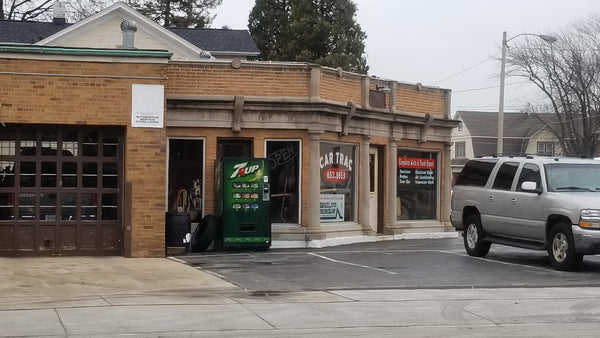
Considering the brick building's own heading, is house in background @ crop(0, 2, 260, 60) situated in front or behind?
behind

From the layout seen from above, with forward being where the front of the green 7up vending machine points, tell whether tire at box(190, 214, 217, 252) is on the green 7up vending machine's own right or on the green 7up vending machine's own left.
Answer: on the green 7up vending machine's own right

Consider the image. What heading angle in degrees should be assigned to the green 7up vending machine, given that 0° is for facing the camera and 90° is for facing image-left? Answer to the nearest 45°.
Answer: approximately 0°

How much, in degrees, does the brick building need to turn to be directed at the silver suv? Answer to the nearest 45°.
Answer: approximately 45° to its left

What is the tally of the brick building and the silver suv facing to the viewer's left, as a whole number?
0

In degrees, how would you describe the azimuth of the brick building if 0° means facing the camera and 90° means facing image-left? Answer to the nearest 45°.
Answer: approximately 0°

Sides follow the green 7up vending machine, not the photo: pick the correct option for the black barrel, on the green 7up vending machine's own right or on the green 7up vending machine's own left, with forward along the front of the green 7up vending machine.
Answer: on the green 7up vending machine's own right

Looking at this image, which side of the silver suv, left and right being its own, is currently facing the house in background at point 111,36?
back

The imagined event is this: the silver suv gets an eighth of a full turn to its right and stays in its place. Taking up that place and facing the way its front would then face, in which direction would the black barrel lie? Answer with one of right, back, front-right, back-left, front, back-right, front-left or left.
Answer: right
